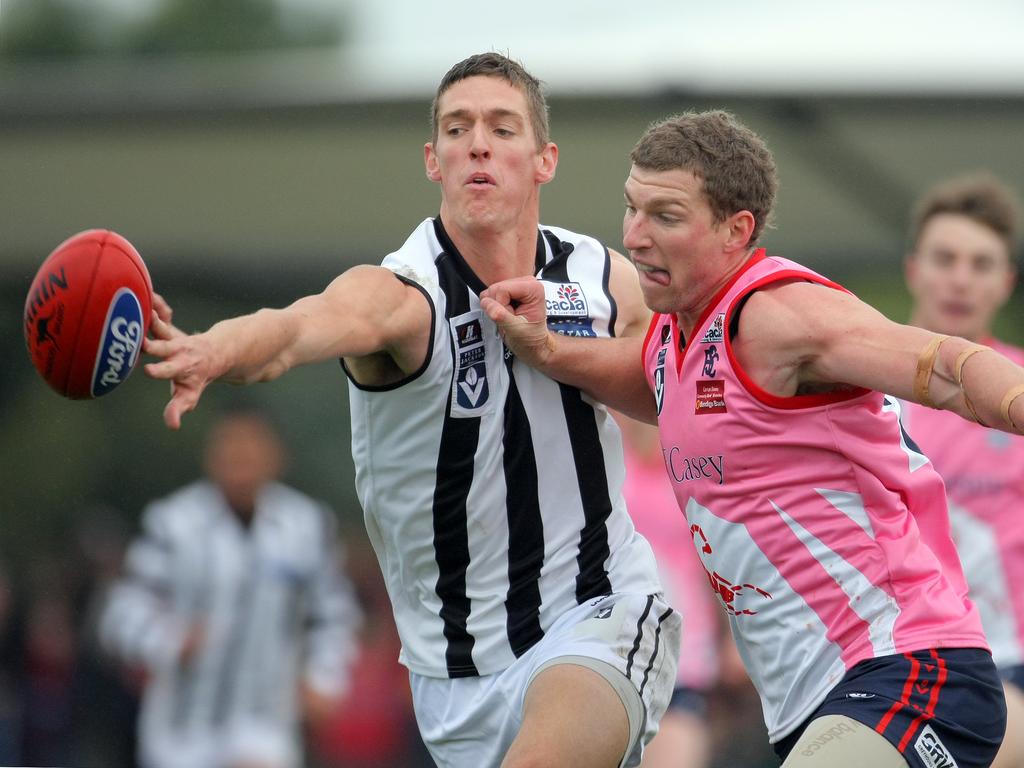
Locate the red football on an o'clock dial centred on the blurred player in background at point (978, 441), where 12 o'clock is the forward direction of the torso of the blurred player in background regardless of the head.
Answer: The red football is roughly at 1 o'clock from the blurred player in background.

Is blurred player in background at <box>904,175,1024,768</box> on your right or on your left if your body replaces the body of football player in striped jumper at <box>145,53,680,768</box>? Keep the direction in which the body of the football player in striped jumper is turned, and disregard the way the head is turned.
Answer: on your left

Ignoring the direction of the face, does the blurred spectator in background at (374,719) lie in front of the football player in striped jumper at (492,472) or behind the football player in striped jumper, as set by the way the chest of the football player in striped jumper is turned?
behind

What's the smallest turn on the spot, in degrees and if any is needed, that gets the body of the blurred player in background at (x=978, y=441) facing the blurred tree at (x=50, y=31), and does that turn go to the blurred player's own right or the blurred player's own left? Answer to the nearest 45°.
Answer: approximately 135° to the blurred player's own right

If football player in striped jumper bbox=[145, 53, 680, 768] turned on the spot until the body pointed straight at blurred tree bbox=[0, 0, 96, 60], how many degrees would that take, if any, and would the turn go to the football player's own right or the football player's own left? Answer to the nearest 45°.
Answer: approximately 180°

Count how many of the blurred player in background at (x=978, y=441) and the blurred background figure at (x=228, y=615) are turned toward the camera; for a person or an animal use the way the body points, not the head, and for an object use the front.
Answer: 2

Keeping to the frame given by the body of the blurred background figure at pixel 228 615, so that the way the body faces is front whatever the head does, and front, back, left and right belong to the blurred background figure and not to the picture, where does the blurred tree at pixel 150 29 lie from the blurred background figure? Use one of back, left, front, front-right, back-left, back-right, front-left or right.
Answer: back

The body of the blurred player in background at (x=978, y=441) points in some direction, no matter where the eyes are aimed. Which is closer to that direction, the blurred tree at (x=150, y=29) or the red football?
the red football

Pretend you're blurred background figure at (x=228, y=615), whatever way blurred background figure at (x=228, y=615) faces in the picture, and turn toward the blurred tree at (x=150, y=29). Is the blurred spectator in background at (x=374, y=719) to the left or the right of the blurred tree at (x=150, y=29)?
right

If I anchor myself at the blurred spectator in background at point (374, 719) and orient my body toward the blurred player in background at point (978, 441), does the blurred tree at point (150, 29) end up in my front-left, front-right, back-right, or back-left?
back-left

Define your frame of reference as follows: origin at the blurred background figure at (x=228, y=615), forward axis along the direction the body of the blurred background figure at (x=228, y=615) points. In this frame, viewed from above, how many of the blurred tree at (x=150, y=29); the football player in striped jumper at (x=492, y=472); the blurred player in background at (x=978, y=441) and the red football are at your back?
1

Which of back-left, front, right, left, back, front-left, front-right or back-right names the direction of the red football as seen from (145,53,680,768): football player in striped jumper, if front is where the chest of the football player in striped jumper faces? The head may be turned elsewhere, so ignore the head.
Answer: front-right

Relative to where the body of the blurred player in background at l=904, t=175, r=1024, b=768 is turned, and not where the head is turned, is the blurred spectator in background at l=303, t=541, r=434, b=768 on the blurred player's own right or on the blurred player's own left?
on the blurred player's own right
